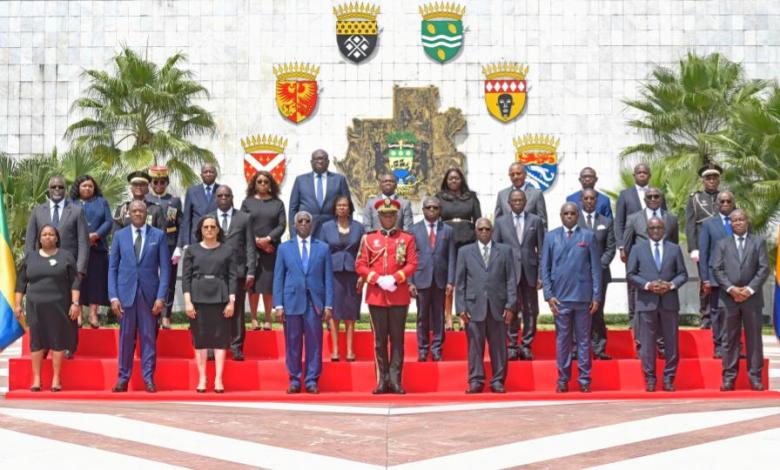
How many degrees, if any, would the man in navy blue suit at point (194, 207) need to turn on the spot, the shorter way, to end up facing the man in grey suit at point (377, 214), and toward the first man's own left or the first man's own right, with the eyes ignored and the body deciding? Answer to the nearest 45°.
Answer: approximately 90° to the first man's own left

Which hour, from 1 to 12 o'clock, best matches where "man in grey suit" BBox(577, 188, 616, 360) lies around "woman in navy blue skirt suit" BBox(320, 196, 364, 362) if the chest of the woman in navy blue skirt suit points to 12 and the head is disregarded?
The man in grey suit is roughly at 9 o'clock from the woman in navy blue skirt suit.

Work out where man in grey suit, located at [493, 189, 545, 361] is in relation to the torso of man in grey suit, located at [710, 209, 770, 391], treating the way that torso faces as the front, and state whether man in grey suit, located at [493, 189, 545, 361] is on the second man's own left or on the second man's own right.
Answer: on the second man's own right

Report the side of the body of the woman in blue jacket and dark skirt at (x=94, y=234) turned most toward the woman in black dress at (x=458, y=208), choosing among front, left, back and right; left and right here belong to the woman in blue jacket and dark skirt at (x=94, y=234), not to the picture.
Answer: left

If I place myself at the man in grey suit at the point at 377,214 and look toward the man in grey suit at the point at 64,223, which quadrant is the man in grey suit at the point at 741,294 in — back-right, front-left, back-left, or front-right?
back-left

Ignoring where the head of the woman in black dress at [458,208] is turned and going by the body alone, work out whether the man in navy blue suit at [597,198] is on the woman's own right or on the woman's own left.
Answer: on the woman's own left
